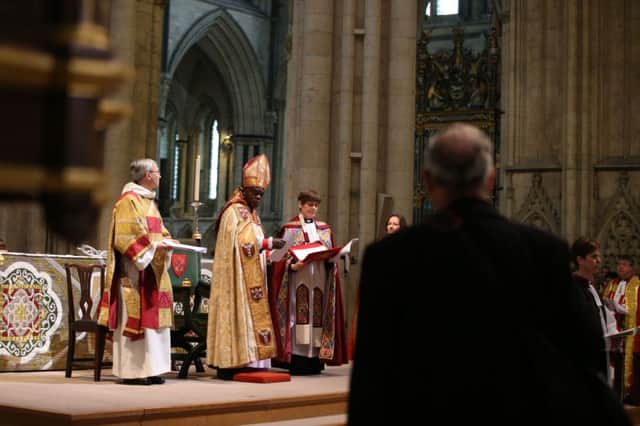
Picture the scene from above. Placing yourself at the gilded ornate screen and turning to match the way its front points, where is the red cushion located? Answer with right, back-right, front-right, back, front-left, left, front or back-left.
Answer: front

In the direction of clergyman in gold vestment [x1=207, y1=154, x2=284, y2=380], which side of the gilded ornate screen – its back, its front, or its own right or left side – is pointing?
front

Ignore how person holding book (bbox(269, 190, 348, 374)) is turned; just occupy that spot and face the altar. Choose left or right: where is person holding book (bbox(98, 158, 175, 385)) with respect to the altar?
left

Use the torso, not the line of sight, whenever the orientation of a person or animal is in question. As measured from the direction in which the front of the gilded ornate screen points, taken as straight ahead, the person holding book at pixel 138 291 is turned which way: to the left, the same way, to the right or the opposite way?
to the left

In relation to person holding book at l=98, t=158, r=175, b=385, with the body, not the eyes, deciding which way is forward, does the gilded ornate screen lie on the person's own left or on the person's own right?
on the person's own left

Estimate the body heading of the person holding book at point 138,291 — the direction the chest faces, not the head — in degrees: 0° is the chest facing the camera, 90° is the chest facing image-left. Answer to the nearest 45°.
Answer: approximately 270°

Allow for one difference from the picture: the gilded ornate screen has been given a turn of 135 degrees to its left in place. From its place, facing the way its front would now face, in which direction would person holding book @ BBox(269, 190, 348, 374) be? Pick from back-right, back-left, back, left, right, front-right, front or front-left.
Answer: back-right

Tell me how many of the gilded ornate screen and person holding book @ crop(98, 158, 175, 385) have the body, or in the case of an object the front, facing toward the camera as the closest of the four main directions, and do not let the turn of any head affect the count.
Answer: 1

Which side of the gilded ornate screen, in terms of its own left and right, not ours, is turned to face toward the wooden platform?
front

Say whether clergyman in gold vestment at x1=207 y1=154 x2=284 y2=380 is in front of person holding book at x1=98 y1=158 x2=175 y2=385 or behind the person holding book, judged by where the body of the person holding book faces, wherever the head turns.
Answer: in front

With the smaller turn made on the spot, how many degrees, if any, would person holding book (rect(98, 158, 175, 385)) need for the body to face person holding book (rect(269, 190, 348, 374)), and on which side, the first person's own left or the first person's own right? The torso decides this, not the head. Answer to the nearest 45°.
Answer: approximately 45° to the first person's own left

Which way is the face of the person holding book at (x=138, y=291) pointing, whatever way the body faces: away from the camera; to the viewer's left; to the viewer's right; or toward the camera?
to the viewer's right

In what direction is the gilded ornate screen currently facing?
toward the camera
